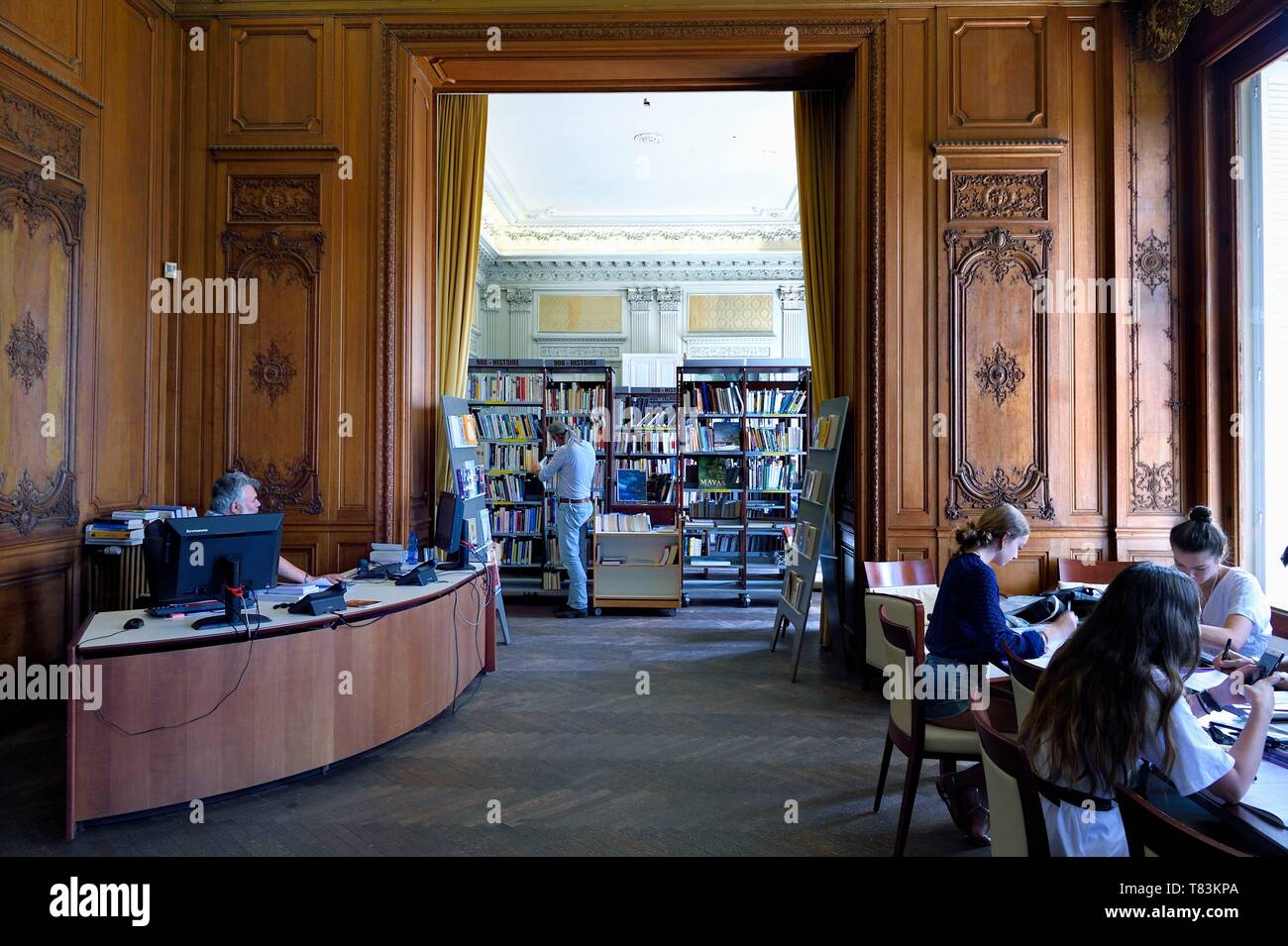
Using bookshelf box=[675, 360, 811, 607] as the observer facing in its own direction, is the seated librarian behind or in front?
in front

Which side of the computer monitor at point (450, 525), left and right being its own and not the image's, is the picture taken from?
left

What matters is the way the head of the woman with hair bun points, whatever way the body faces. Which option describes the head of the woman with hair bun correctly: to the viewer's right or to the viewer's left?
to the viewer's left

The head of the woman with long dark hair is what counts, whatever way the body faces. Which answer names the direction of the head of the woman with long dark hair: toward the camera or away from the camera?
away from the camera

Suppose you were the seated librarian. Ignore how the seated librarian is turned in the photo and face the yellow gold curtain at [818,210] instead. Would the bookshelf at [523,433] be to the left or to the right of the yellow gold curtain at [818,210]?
left

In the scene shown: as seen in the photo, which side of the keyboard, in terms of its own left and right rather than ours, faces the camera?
back

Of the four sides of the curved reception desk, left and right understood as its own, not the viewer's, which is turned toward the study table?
front

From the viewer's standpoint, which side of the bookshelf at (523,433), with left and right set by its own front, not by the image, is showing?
front

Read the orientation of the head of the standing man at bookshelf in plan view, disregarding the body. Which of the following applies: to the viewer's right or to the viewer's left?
to the viewer's left

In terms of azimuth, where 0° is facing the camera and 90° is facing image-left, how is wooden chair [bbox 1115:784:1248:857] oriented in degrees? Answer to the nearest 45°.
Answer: approximately 225°

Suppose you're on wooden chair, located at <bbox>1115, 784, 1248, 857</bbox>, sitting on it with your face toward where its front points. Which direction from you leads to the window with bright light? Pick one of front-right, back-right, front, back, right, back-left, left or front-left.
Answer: front-left

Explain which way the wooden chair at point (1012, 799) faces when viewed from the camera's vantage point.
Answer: facing away from the viewer and to the right of the viewer

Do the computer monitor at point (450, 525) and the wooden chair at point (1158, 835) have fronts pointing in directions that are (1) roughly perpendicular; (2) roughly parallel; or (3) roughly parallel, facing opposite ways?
roughly parallel, facing opposite ways
